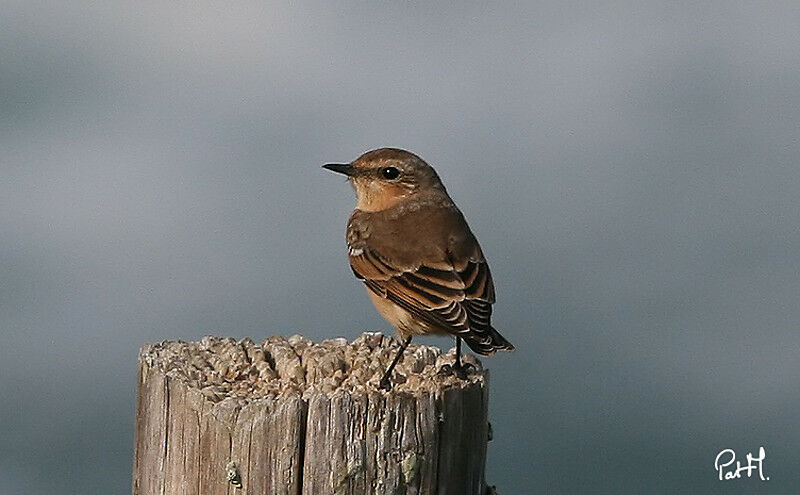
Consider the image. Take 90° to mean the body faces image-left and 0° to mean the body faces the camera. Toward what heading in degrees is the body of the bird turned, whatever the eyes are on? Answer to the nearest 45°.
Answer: approximately 135°
